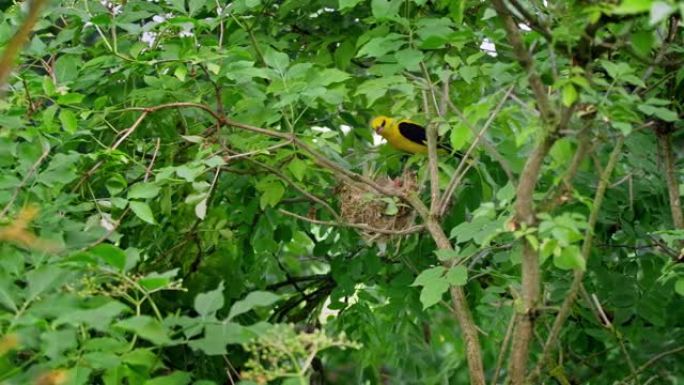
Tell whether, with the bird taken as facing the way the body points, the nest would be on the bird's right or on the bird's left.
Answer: on the bird's left

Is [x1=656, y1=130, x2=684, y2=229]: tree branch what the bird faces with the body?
no

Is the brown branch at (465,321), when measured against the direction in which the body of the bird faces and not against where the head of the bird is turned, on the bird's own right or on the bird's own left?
on the bird's own left

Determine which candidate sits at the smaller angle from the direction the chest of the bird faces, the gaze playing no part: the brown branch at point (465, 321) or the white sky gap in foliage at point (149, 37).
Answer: the white sky gap in foliage

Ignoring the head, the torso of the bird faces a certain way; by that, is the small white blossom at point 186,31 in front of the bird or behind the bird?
in front

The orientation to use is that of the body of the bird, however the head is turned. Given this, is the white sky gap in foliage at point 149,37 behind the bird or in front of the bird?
in front

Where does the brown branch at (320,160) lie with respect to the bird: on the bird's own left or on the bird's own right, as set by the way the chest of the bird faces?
on the bird's own left

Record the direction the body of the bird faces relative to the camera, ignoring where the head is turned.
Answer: to the viewer's left

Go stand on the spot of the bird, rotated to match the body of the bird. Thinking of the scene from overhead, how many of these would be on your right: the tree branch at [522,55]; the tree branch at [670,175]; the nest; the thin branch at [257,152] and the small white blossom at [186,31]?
0
